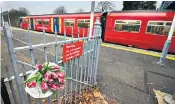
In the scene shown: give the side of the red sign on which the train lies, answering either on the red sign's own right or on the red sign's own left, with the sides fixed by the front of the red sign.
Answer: on the red sign's own left

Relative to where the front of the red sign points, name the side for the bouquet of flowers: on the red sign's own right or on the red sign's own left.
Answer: on the red sign's own right

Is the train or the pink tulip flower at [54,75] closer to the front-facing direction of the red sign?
the pink tulip flower

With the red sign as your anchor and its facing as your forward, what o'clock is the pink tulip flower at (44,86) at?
The pink tulip flower is roughly at 2 o'clock from the red sign.

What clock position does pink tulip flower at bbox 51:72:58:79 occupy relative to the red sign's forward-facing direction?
The pink tulip flower is roughly at 2 o'clock from the red sign.

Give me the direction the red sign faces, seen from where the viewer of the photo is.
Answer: facing the viewer and to the right of the viewer
